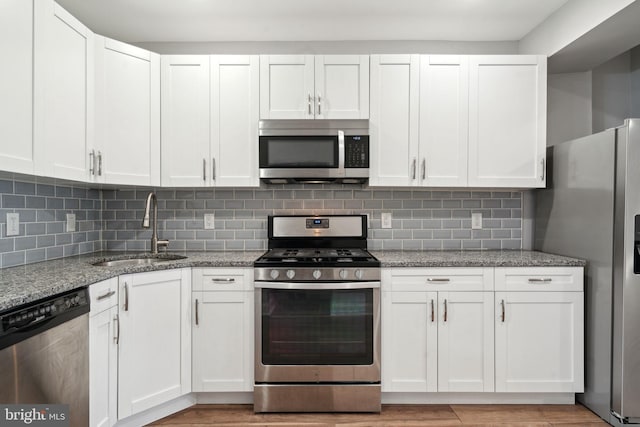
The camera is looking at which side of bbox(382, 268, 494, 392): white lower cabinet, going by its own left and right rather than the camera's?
front

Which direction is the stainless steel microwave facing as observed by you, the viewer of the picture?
facing the viewer

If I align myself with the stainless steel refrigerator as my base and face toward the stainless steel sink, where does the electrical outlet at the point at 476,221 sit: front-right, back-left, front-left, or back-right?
front-right

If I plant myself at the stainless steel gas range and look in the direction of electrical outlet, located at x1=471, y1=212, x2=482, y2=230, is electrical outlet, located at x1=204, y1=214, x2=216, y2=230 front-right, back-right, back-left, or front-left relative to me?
back-left

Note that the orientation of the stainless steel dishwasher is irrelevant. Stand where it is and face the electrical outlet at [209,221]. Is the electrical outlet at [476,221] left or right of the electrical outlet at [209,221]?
right

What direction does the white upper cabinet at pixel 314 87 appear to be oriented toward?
toward the camera

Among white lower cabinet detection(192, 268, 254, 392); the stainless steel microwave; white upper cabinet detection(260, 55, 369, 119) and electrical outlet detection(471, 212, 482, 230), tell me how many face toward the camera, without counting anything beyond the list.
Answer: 4

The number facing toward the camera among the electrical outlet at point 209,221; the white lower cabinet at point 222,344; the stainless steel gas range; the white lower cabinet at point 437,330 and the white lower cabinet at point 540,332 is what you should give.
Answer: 5

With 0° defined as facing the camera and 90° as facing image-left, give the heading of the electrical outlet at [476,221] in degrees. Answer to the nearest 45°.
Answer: approximately 0°

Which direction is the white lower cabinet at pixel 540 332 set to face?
toward the camera

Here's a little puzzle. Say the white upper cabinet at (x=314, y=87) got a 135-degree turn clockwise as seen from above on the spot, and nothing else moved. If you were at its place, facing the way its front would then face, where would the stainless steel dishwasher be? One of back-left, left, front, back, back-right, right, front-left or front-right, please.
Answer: left

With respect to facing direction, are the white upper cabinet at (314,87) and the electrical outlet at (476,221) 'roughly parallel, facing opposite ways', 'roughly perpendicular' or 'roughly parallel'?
roughly parallel

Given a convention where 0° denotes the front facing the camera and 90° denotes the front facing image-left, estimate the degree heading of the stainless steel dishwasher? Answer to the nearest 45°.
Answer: approximately 315°

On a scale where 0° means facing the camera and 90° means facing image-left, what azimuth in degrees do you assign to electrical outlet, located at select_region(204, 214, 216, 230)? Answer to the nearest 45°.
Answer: approximately 0°
